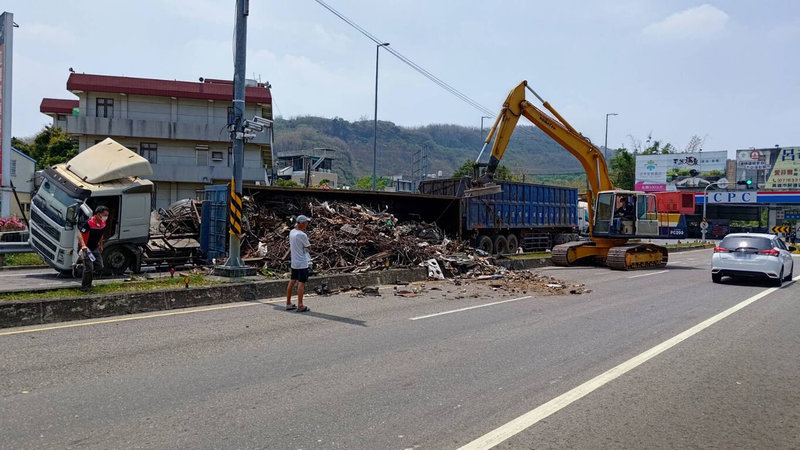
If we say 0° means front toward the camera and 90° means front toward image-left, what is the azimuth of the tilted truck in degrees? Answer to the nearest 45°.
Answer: approximately 45°

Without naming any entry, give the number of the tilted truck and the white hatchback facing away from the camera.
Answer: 1

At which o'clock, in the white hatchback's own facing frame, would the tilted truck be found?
The tilted truck is roughly at 8 o'clock from the white hatchback.

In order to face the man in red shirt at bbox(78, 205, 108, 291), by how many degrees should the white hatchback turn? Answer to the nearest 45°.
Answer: approximately 135° to its left

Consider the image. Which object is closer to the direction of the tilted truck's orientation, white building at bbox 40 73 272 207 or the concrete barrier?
the concrete barrier

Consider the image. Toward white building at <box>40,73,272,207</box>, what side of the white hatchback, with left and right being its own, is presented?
left

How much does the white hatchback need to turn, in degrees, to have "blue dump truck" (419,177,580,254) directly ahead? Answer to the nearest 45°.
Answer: approximately 45° to its left

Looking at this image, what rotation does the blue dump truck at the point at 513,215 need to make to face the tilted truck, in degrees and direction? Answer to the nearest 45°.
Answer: approximately 180°

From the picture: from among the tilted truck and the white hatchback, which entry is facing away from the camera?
the white hatchback

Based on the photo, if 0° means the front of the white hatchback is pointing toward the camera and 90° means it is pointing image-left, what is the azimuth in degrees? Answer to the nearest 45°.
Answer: approximately 180°

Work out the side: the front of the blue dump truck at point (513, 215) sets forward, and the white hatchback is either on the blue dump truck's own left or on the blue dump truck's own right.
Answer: on the blue dump truck's own right

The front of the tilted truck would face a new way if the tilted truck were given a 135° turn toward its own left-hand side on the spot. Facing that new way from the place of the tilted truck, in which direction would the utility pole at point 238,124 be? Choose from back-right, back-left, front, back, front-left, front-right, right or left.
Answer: front-right

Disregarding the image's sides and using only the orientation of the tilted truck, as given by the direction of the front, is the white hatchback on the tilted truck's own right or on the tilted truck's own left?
on the tilted truck's own left

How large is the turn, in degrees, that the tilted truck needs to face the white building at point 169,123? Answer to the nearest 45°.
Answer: approximately 135° to its right
